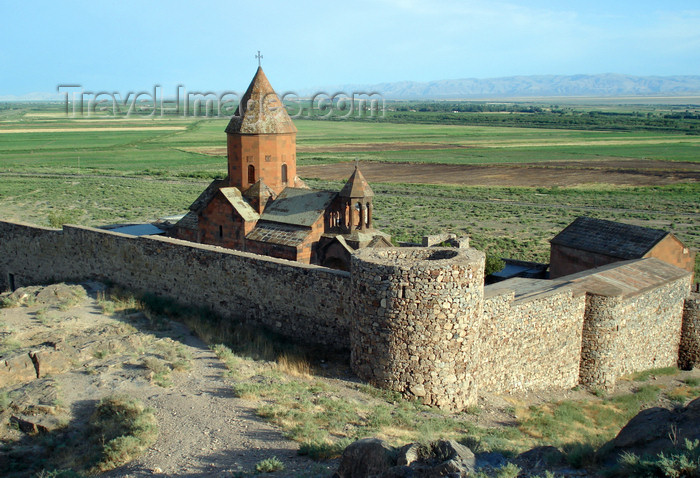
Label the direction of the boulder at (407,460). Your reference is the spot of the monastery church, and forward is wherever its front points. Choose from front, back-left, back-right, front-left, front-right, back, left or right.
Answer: front-right

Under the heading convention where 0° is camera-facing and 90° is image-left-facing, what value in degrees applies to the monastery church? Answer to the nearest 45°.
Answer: approximately 315°

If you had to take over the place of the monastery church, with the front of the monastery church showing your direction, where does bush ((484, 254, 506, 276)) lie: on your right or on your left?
on your left

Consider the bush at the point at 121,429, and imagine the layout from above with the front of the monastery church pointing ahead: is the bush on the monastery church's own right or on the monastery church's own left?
on the monastery church's own right

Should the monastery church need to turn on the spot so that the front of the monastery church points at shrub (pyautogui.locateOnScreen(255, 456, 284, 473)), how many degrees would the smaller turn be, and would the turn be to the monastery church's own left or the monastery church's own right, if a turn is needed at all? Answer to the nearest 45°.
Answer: approximately 45° to the monastery church's own right

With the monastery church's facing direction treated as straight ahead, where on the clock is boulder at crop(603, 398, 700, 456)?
The boulder is roughly at 1 o'clock from the monastery church.

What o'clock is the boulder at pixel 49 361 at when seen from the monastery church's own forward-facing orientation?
The boulder is roughly at 2 o'clock from the monastery church.

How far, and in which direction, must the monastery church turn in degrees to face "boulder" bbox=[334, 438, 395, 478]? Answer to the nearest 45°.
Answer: approximately 45° to its right

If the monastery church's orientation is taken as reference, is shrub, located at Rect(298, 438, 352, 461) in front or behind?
in front

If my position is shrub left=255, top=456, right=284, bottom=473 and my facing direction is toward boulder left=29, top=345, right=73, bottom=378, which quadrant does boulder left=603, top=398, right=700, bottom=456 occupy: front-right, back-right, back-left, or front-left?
back-right
